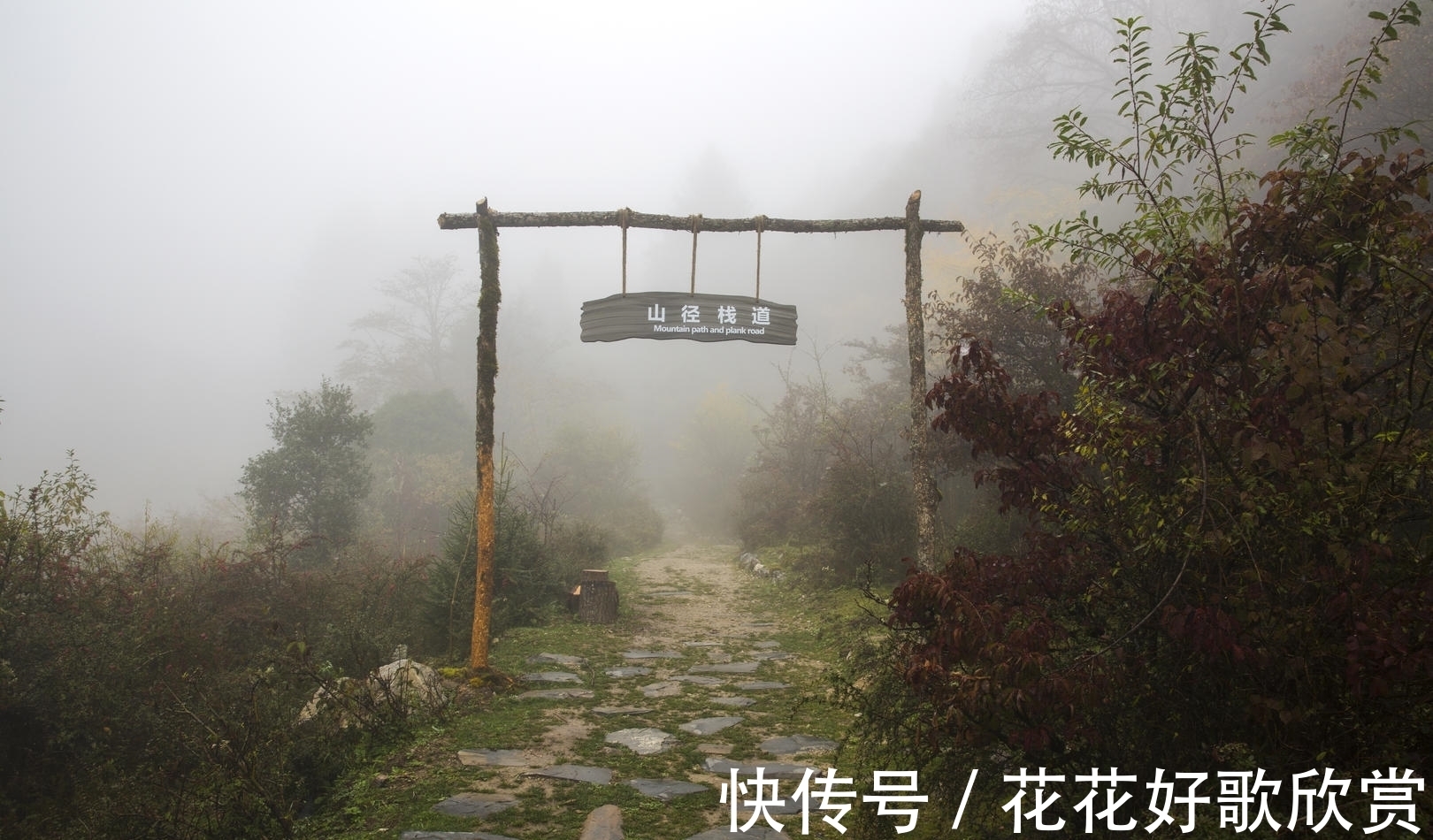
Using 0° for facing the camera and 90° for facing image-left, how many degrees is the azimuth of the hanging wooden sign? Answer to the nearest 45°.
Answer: approximately 0°

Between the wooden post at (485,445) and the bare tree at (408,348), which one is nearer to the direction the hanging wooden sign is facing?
the wooden post

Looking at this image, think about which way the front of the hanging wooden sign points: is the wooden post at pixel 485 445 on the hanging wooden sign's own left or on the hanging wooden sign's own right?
on the hanging wooden sign's own right

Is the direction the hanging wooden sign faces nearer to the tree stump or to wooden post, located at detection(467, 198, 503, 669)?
the wooden post

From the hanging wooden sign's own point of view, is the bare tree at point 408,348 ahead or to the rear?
to the rear

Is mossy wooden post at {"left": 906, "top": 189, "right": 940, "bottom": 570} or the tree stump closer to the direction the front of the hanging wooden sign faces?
the mossy wooden post

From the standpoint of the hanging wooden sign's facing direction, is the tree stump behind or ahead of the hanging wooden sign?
behind

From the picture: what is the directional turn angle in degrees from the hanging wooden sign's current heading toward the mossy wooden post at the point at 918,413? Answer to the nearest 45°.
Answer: approximately 90° to its left
